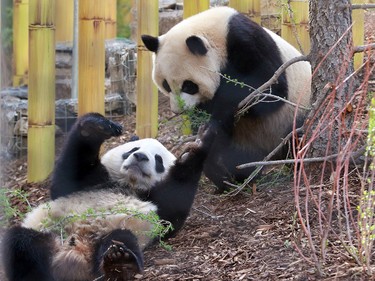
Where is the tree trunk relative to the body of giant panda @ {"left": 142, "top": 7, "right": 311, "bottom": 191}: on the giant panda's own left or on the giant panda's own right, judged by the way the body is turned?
on the giant panda's own left

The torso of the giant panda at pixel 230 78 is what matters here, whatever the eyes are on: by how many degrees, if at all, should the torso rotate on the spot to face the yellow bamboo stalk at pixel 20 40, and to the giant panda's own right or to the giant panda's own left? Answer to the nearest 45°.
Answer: approximately 90° to the giant panda's own right

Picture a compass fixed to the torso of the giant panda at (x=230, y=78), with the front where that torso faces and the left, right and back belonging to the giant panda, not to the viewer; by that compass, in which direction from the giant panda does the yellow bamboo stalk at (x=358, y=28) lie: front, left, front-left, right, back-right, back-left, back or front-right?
back

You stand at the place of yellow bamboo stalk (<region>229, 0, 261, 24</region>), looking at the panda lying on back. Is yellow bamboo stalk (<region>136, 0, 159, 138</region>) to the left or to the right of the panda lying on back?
right

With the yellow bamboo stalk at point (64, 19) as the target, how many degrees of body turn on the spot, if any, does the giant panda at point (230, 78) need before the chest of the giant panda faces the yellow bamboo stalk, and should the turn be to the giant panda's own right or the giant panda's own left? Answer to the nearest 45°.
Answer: approximately 90° to the giant panda's own right

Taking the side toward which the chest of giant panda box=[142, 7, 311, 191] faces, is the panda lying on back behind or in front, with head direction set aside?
in front

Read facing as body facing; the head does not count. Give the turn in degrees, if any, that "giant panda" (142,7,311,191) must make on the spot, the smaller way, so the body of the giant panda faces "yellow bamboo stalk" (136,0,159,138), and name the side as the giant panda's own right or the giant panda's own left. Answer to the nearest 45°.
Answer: approximately 90° to the giant panda's own right

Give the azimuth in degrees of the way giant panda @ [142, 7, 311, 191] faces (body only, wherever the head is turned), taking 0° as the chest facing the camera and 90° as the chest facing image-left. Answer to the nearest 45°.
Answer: approximately 45°

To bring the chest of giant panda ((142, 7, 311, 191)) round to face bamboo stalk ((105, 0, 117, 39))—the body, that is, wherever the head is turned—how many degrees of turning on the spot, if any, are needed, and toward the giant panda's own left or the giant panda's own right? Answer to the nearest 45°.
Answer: approximately 90° to the giant panda's own right

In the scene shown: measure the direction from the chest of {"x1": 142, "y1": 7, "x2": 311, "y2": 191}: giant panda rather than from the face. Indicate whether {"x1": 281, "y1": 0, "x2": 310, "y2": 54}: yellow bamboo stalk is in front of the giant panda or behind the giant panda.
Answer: behind

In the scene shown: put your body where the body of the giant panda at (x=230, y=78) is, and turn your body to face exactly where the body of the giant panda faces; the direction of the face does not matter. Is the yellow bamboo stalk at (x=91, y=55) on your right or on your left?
on your right
